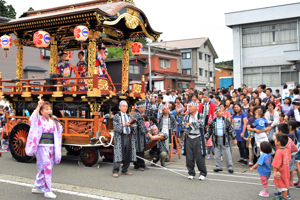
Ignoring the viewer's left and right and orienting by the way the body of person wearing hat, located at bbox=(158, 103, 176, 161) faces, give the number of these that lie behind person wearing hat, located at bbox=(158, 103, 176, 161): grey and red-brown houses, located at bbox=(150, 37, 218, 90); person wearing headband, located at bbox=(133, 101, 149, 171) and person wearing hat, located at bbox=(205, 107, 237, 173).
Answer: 1

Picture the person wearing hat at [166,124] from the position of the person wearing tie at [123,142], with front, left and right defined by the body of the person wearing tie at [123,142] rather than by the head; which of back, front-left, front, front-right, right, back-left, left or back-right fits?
left

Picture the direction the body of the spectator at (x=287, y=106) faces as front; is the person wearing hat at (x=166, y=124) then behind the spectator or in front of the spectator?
in front

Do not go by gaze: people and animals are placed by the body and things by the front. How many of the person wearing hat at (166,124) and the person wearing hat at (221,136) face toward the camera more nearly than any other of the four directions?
2

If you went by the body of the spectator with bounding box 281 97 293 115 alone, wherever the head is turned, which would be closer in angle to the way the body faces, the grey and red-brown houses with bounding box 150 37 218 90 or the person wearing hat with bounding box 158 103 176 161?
the person wearing hat

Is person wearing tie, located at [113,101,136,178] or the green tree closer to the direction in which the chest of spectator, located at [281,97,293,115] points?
the person wearing tie

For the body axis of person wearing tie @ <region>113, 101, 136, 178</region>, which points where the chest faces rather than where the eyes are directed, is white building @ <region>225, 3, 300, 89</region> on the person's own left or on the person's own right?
on the person's own left

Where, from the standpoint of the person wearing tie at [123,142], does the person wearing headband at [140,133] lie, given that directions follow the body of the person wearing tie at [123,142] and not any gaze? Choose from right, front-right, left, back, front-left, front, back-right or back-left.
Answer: left

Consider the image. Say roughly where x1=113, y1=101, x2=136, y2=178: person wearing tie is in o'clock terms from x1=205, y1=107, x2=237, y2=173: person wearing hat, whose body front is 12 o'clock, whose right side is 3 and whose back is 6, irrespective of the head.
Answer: x1=113, y1=101, x2=136, y2=178: person wearing tie is roughly at 2 o'clock from x1=205, y1=107, x2=237, y2=173: person wearing hat.

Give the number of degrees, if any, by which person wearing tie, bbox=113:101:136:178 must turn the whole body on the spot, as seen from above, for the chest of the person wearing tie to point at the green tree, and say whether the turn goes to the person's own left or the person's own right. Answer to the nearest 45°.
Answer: approximately 180°

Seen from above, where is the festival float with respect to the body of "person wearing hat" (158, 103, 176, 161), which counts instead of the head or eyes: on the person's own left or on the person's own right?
on the person's own right
